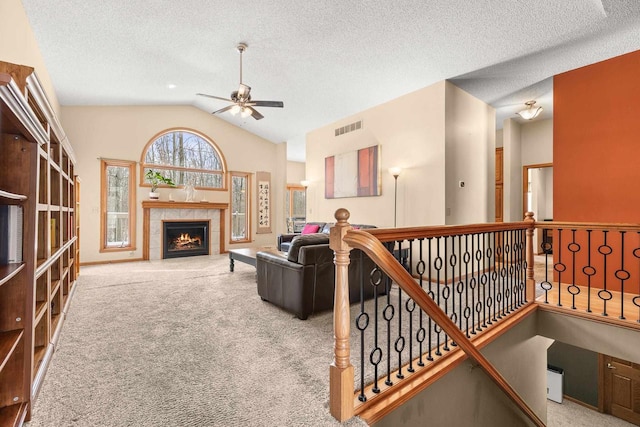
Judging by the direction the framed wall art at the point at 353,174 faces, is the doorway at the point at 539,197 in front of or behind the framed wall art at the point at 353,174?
behind

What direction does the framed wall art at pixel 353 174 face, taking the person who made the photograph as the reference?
facing the viewer and to the left of the viewer

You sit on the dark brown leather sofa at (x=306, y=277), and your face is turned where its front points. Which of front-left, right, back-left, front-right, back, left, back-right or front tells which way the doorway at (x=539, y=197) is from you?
right

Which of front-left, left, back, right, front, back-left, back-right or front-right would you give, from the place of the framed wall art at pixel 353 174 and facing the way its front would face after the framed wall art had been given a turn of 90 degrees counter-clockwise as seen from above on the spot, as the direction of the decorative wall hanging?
back

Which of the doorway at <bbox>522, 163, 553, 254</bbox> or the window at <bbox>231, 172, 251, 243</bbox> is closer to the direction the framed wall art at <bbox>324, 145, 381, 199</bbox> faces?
the window

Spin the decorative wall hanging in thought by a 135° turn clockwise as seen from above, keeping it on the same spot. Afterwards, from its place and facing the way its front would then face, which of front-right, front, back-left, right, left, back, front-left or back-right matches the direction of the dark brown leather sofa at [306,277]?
back-left

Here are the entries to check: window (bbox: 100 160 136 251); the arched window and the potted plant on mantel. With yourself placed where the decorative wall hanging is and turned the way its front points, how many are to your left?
0

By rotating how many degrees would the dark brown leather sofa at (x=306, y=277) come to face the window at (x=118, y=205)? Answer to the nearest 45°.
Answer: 0° — it already faces it

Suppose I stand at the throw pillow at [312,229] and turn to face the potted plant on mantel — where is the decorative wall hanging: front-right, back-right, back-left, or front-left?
front-right

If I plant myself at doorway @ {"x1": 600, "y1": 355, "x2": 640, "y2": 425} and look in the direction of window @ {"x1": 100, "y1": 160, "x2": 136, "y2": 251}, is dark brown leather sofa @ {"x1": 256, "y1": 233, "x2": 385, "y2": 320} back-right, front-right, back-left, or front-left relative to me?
front-left

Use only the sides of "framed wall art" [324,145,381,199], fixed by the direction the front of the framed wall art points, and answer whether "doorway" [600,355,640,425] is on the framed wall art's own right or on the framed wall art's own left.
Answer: on the framed wall art's own left

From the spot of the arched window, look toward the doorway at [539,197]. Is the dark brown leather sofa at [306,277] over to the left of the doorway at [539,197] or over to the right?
right

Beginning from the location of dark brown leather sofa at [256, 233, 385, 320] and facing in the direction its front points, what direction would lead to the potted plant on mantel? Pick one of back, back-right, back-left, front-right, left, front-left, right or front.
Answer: front

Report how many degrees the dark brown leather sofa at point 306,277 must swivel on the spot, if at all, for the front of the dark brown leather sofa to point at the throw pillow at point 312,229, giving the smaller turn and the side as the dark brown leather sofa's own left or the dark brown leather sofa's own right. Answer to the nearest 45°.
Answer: approximately 45° to the dark brown leather sofa's own right

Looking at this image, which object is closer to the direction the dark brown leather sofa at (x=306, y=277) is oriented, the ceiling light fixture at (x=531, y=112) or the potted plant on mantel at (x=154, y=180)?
the potted plant on mantel

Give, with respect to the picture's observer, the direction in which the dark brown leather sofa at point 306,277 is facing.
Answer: facing away from the viewer and to the left of the viewer

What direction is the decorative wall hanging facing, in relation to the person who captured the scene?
facing the viewer

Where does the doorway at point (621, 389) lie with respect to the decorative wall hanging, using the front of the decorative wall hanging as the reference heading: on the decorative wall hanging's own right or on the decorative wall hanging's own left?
on the decorative wall hanging's own left

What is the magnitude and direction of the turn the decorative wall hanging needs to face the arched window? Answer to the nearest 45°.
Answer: approximately 45° to its right
